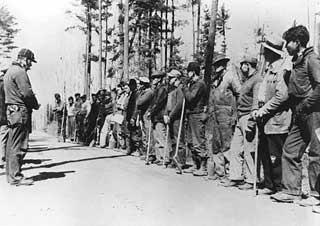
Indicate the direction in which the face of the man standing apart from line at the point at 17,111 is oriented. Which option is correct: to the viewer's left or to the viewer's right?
to the viewer's right

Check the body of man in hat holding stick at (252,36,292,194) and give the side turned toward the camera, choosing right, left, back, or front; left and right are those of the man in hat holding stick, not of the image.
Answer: left

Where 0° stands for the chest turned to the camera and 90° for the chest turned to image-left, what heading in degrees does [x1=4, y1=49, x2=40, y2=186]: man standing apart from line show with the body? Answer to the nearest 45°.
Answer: approximately 270°

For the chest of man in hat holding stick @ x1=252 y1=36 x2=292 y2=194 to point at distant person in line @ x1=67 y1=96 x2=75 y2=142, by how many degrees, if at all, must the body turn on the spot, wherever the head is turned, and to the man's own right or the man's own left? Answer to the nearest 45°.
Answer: approximately 45° to the man's own right

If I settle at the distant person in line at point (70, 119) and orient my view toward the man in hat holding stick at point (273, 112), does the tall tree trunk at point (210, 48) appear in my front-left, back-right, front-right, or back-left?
front-left

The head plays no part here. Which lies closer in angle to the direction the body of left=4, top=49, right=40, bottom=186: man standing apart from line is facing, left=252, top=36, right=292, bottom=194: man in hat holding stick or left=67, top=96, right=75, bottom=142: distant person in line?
the man in hat holding stick

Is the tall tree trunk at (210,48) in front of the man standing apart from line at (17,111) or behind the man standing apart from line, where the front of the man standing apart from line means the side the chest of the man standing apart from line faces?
in front

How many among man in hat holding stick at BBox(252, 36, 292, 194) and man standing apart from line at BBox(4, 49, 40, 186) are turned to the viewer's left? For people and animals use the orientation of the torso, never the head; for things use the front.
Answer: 1

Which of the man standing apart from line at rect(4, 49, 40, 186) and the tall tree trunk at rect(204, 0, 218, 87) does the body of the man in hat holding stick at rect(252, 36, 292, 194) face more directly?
the man standing apart from line

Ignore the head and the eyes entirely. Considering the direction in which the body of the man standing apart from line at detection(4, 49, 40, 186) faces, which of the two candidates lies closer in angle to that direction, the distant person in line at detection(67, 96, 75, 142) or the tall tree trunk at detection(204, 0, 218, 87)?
the tall tree trunk

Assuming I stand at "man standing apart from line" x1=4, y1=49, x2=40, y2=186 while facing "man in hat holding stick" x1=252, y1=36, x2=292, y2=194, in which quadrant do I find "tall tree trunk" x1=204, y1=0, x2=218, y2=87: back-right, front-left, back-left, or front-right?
front-left
